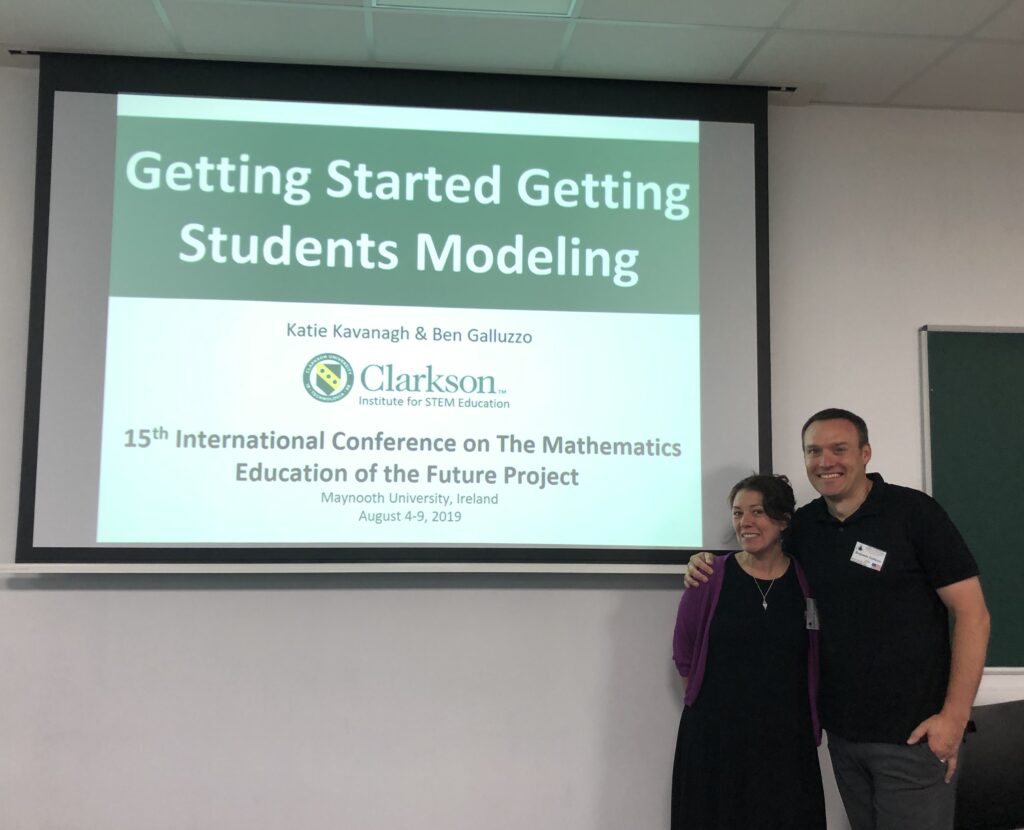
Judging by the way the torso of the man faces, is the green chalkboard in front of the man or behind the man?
behind

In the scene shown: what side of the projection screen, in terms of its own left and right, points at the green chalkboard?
left

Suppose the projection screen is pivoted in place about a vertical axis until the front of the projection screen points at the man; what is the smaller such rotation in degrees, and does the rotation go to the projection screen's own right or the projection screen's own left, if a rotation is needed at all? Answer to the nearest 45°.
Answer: approximately 45° to the projection screen's own left

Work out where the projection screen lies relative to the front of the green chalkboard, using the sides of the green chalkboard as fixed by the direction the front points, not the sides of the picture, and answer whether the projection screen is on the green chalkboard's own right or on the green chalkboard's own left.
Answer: on the green chalkboard's own right

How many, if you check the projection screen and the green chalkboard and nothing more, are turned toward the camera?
2

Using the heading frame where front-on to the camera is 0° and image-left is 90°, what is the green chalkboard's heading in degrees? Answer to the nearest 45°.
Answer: approximately 0°

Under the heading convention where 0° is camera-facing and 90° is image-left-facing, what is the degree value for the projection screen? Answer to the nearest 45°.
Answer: approximately 0°

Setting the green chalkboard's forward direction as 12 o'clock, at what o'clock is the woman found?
The woman is roughly at 1 o'clock from the green chalkboard.
